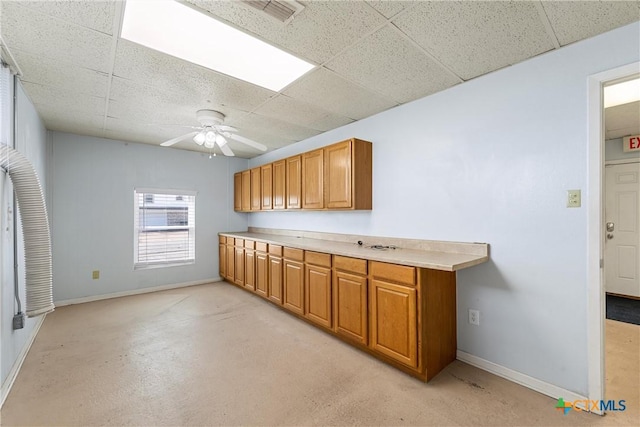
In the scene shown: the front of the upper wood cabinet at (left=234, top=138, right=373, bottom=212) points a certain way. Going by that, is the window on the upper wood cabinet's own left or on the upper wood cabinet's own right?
on the upper wood cabinet's own right

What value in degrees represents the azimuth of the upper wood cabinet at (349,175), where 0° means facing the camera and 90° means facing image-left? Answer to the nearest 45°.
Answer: approximately 45°

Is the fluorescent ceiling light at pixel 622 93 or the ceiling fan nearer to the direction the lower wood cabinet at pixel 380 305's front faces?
the ceiling fan

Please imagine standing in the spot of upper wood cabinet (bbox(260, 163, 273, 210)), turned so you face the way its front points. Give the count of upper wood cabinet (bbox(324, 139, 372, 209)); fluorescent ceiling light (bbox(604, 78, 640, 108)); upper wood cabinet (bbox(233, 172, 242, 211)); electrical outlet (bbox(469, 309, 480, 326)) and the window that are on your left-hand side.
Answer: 3

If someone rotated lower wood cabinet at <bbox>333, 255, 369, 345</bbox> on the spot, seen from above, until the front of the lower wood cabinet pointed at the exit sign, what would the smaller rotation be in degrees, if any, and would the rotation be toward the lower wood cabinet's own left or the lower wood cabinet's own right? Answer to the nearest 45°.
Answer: approximately 180°

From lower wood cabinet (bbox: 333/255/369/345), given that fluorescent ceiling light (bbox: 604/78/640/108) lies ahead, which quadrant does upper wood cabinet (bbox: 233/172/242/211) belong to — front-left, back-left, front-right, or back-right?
back-left

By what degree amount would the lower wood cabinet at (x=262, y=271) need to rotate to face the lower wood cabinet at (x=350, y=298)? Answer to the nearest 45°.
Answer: approximately 90° to its left

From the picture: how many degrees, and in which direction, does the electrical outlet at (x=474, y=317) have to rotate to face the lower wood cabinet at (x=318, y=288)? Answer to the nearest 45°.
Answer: approximately 45° to its right

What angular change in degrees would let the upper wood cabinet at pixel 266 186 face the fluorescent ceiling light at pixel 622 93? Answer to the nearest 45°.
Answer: approximately 90° to its left
